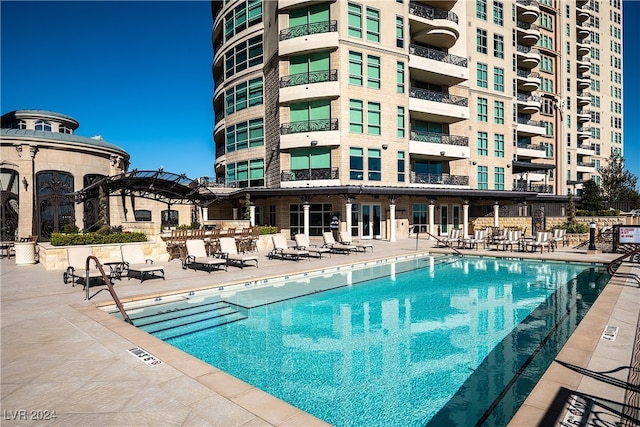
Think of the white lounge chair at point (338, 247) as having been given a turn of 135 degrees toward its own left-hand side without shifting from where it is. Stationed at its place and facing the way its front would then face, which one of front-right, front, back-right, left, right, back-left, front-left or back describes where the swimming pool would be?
back

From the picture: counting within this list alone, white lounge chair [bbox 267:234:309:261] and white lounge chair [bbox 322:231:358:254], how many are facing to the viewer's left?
0

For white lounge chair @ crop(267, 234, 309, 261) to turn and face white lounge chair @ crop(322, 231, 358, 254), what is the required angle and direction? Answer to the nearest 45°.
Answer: approximately 90° to its left

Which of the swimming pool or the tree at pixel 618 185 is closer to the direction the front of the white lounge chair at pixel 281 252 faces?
the swimming pool

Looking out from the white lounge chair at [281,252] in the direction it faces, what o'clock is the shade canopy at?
The shade canopy is roughly at 5 o'clock from the white lounge chair.

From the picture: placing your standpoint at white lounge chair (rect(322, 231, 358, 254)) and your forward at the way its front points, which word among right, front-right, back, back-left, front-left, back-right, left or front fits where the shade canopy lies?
back-right

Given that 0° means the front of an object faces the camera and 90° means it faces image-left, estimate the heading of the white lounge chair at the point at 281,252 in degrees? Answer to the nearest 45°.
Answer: approximately 315°

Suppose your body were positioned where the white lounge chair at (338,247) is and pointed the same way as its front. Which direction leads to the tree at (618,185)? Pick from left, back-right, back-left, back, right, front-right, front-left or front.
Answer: left

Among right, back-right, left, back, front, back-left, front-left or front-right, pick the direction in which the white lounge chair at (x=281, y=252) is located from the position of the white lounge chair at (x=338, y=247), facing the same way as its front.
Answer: right
